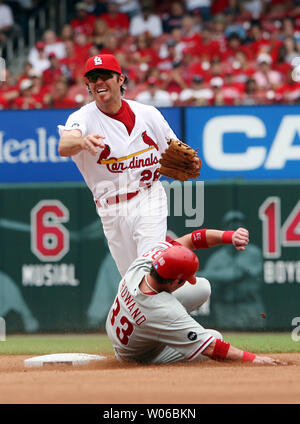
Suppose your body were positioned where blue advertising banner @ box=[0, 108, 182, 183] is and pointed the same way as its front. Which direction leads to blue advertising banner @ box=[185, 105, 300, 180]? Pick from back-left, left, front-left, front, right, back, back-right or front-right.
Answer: left

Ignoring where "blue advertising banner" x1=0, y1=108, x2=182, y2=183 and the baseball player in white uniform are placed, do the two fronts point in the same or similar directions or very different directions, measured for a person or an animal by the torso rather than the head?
same or similar directions

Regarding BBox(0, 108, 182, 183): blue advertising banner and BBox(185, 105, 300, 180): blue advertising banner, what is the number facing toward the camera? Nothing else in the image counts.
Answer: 2

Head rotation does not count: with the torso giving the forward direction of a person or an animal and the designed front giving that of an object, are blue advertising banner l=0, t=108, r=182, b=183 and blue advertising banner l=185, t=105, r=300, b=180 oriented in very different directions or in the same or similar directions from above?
same or similar directions

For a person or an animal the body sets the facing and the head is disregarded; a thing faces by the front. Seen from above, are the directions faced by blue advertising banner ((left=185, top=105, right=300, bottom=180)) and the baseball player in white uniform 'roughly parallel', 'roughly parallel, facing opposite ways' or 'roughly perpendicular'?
roughly parallel

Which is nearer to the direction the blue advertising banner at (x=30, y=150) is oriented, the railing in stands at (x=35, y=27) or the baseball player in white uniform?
the baseball player in white uniform

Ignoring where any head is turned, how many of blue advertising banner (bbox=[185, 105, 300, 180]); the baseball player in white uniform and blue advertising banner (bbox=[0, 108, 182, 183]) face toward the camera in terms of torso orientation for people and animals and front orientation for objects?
3

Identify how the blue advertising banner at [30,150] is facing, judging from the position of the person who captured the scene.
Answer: facing the viewer

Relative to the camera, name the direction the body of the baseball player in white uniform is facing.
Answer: toward the camera

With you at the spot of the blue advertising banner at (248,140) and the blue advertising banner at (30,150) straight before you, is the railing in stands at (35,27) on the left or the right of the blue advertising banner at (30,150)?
right

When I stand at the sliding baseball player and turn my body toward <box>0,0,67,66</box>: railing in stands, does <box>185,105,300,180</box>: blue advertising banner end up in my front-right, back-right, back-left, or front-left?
front-right

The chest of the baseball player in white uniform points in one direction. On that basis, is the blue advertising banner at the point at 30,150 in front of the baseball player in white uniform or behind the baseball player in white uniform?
behind

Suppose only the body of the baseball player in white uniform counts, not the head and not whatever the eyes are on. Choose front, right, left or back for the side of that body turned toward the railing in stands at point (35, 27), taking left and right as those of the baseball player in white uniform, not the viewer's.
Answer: back

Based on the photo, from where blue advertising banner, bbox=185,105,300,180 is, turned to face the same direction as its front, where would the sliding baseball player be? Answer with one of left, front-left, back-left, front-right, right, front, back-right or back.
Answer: front
